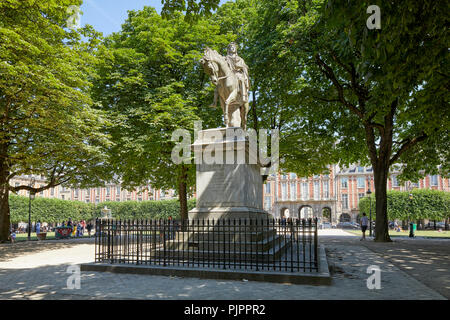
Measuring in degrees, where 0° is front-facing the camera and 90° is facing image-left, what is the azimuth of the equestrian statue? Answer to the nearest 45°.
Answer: approximately 45°

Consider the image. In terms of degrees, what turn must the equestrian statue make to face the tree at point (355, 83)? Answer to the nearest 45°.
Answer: approximately 180°

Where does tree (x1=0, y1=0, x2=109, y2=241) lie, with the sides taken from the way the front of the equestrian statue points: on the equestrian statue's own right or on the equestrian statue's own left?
on the equestrian statue's own right

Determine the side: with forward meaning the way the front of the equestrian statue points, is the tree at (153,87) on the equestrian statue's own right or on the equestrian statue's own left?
on the equestrian statue's own right
